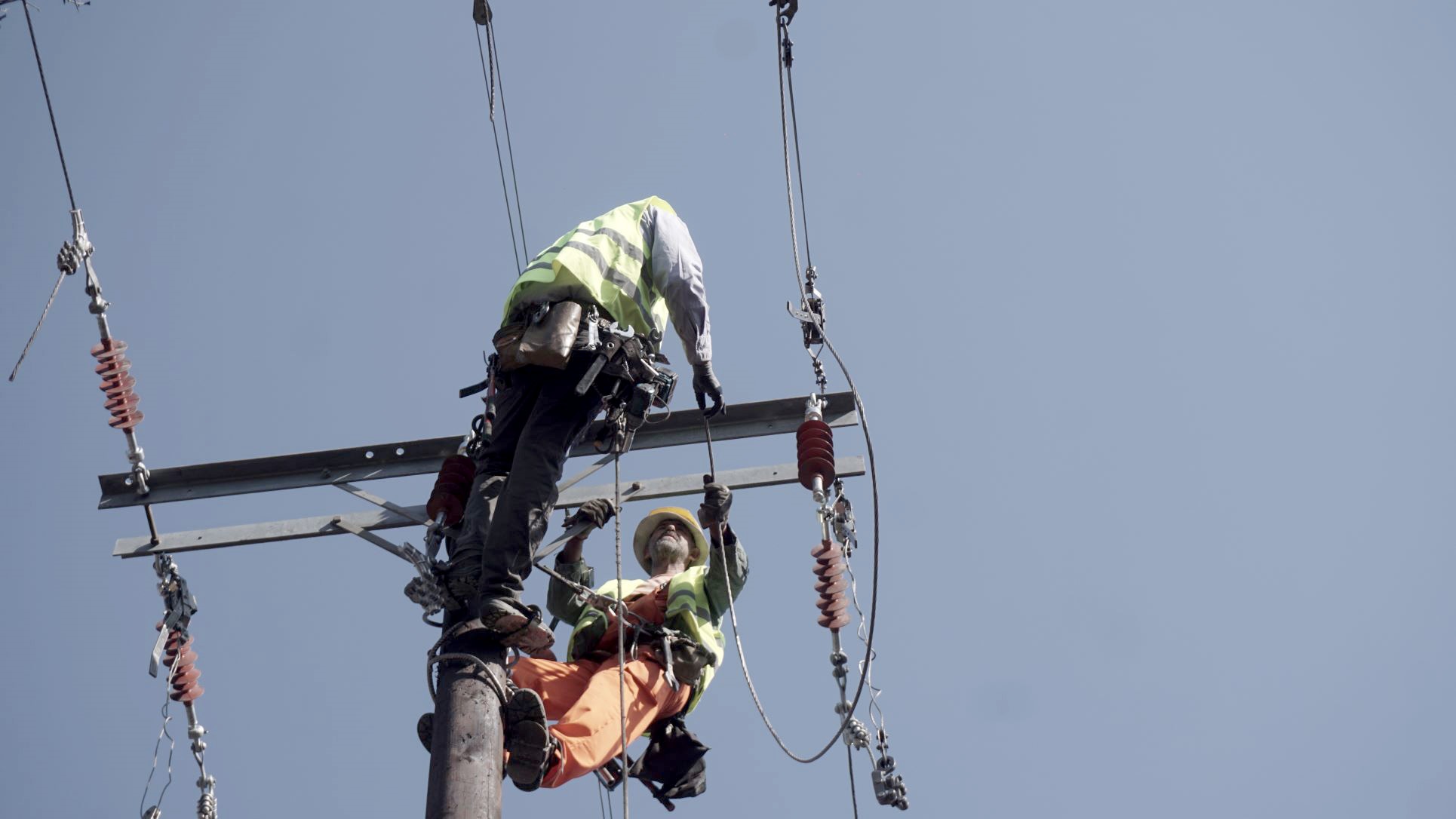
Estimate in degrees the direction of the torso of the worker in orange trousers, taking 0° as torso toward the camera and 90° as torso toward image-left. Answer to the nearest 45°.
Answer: approximately 45°
